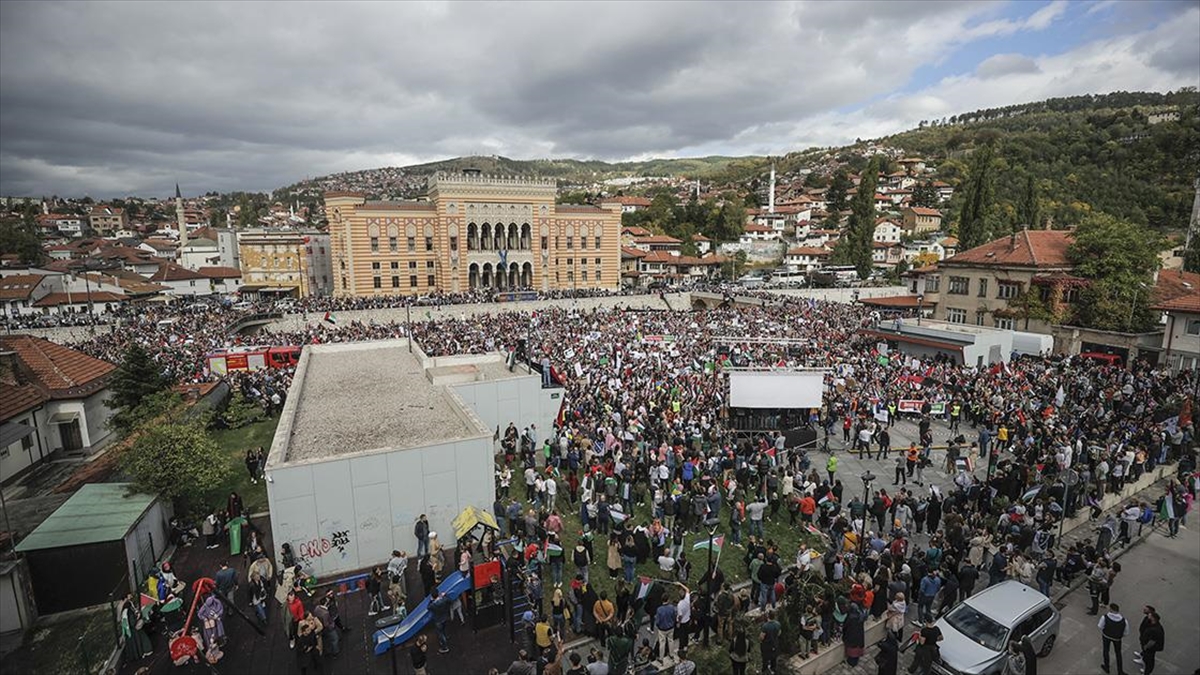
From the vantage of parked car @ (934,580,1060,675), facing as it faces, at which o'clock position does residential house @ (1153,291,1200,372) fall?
The residential house is roughly at 5 o'clock from the parked car.

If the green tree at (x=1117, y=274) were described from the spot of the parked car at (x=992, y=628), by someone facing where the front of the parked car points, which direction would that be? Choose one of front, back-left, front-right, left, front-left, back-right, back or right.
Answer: back-right

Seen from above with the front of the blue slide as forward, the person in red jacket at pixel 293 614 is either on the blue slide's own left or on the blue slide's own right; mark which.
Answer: on the blue slide's own right

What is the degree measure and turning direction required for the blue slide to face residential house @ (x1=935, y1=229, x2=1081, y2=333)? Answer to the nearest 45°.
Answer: approximately 180°

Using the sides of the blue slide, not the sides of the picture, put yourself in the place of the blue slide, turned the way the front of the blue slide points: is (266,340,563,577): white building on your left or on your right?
on your right

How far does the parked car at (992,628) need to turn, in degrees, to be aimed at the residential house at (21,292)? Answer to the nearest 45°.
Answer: approximately 45° to its right

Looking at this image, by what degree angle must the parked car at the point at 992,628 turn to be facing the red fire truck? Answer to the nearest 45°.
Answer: approximately 45° to its right

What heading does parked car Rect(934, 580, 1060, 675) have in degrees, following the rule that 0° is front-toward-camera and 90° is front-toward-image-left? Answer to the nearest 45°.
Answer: approximately 45°

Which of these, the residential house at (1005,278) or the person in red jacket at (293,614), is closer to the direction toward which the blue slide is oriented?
the person in red jacket

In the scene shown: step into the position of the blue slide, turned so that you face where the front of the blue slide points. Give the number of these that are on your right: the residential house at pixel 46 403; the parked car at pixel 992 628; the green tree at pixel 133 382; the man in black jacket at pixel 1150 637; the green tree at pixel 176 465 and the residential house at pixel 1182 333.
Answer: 3

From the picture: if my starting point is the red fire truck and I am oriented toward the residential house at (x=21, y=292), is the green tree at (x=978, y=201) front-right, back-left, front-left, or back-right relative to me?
back-right

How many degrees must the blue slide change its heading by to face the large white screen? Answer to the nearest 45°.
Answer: approximately 180°
